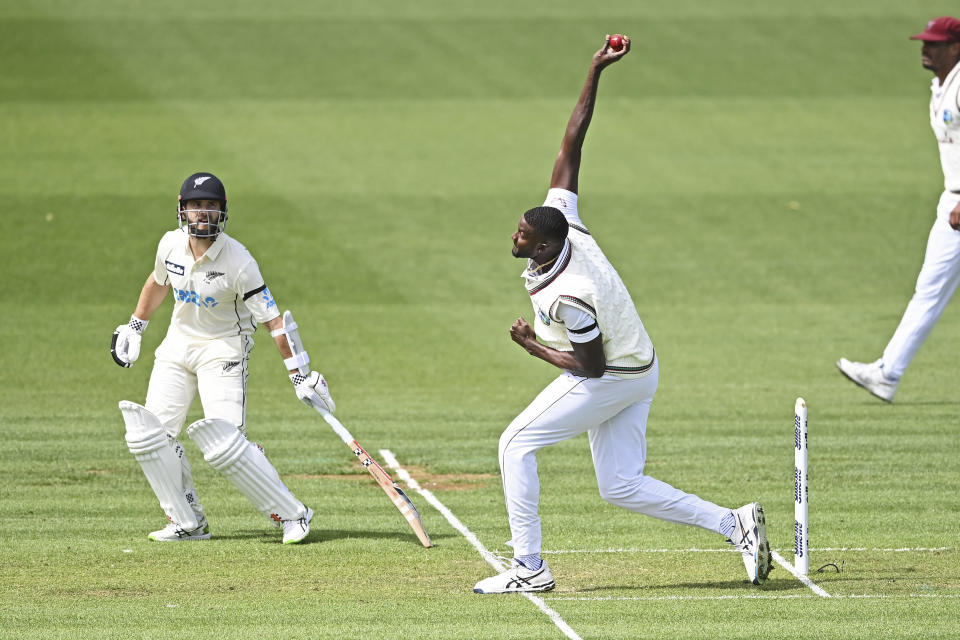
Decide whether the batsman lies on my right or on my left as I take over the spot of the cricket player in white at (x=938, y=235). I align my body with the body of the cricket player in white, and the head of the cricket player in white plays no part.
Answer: on my left

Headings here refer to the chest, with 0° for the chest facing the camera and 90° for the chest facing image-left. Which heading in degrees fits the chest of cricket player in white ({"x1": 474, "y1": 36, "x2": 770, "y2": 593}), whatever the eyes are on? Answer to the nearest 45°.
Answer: approximately 90°

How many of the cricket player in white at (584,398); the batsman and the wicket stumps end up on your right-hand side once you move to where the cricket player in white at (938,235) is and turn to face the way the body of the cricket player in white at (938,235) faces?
0

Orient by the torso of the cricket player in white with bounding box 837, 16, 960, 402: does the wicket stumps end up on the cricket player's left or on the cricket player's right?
on the cricket player's left

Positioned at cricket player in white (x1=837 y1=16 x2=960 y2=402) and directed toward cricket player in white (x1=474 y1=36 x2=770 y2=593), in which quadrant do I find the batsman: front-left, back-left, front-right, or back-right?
front-right

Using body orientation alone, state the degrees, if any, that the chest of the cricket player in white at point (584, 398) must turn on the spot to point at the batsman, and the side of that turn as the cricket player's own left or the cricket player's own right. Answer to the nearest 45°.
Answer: approximately 45° to the cricket player's own right

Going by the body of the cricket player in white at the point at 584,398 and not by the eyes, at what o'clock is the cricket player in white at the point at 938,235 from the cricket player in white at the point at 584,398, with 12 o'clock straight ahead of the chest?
the cricket player in white at the point at 938,235 is roughly at 4 o'clock from the cricket player in white at the point at 584,398.

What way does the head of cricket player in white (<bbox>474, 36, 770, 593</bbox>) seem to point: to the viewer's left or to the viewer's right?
to the viewer's left

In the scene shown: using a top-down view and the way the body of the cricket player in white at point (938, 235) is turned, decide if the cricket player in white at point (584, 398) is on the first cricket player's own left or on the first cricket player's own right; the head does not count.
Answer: on the first cricket player's own left

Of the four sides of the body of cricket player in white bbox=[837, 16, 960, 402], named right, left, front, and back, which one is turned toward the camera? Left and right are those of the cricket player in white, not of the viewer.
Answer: left

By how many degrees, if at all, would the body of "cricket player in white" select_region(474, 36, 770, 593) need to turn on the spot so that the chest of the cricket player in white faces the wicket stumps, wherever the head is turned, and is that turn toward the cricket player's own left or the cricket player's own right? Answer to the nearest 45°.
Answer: approximately 180°
